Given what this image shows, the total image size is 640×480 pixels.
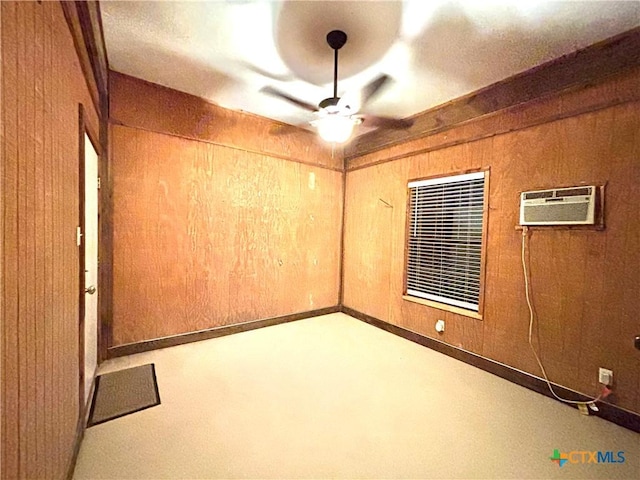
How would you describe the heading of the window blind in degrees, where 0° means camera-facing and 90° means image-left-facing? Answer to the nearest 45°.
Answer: approximately 45°

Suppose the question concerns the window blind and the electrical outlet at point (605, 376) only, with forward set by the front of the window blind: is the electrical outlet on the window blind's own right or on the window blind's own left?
on the window blind's own left

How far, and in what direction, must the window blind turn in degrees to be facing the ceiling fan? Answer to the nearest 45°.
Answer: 0° — it already faces it

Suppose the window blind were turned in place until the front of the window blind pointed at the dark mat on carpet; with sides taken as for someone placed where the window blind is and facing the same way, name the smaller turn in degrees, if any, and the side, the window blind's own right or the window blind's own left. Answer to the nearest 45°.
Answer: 0° — it already faces it

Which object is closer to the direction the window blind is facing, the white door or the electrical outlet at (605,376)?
the white door

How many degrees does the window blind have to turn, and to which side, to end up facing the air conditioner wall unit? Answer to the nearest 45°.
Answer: approximately 90° to its left
